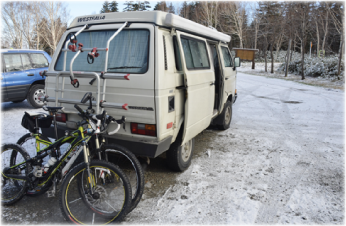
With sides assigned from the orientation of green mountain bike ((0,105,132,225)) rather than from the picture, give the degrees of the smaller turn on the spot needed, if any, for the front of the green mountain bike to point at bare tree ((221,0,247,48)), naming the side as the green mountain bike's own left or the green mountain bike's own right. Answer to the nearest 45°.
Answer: approximately 90° to the green mountain bike's own left

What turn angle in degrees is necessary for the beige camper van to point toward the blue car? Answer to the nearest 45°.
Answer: approximately 90° to its left

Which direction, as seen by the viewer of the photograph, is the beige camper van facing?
facing away from the viewer and to the right of the viewer

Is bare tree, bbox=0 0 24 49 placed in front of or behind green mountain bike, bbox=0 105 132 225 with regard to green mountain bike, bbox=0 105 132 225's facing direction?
behind

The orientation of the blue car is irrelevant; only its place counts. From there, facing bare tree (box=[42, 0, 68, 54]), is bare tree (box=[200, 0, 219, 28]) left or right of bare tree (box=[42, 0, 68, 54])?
right

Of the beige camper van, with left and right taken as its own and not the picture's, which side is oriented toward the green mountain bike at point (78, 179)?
back

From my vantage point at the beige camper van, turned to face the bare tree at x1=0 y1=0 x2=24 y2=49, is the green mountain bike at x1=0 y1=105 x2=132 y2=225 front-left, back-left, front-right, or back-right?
back-left

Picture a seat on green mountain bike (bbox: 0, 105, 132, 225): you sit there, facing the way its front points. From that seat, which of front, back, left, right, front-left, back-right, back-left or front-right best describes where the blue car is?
back-left

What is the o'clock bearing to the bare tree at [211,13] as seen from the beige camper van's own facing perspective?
The bare tree is roughly at 11 o'clock from the beige camper van.

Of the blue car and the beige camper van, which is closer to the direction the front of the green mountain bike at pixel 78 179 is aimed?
the beige camper van
